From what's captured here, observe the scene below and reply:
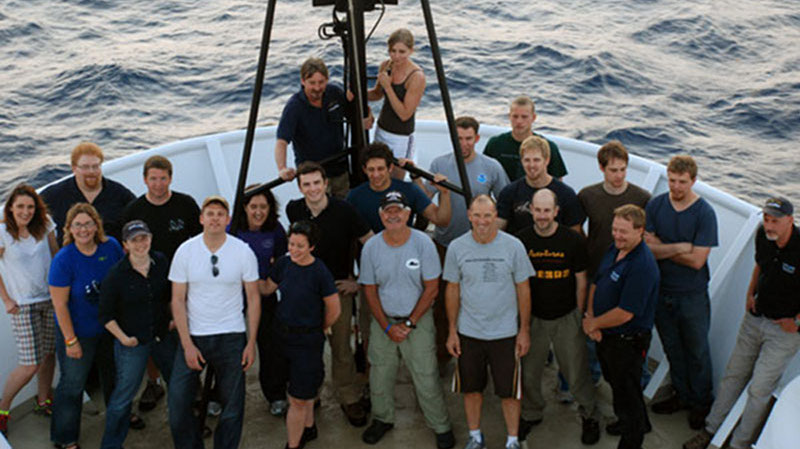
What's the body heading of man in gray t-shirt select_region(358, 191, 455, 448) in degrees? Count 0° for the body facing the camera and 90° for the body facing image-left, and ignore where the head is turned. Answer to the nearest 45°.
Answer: approximately 0°

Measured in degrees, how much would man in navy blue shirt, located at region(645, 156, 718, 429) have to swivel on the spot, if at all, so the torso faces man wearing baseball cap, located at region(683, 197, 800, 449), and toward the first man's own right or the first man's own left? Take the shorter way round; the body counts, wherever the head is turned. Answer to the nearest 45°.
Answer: approximately 90° to the first man's own left
